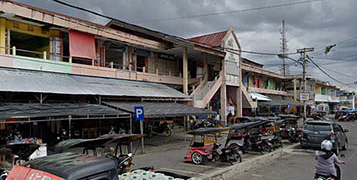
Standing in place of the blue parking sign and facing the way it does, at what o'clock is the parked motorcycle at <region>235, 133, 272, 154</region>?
The parked motorcycle is roughly at 9 o'clock from the blue parking sign.

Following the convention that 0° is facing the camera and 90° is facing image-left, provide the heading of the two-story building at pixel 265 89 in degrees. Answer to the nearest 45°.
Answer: approximately 315°

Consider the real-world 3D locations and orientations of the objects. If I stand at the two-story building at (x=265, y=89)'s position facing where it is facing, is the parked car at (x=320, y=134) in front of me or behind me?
in front

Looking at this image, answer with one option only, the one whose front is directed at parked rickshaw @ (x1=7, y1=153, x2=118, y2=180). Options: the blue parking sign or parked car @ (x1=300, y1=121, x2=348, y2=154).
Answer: the blue parking sign

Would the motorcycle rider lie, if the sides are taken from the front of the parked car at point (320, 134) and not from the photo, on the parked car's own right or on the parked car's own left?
on the parked car's own right

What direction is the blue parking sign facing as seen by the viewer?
toward the camera

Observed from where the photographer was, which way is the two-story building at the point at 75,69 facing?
facing the viewer and to the right of the viewer

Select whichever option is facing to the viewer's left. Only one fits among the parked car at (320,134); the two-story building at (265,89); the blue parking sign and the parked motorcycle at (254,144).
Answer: the parked motorcycle
